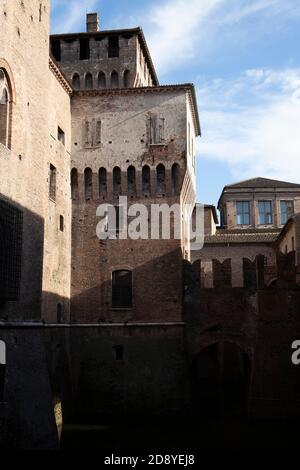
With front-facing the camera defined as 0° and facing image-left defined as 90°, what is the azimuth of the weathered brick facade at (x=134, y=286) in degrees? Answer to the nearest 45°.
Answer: approximately 0°
